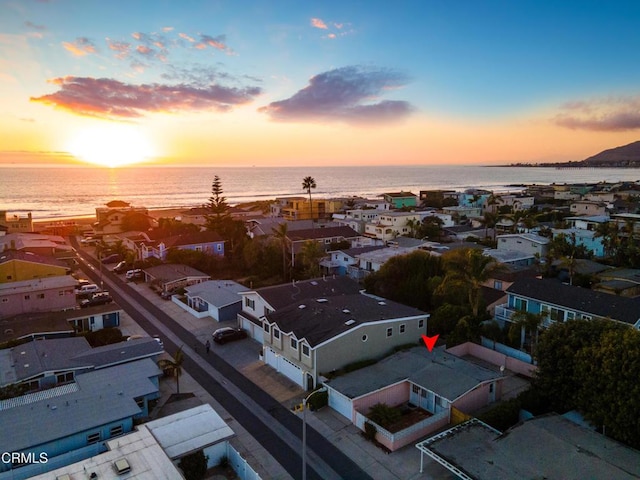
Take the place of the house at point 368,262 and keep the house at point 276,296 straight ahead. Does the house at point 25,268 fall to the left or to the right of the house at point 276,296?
right

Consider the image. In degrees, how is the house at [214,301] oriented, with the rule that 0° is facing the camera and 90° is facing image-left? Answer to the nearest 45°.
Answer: approximately 45°

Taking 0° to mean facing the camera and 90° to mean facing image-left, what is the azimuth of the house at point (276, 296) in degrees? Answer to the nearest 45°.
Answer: approximately 45°

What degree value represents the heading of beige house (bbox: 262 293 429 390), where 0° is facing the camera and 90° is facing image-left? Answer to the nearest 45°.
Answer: approximately 45°

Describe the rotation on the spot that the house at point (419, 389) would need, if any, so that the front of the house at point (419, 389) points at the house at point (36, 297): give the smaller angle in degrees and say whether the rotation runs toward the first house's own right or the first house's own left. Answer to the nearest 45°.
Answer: approximately 45° to the first house's own right

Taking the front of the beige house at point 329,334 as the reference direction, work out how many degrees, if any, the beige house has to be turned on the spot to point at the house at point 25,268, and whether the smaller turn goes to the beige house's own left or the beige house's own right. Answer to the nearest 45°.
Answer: approximately 90° to the beige house's own right

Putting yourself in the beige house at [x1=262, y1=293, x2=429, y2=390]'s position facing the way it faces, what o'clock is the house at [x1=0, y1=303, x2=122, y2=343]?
The house is roughly at 2 o'clock from the beige house.

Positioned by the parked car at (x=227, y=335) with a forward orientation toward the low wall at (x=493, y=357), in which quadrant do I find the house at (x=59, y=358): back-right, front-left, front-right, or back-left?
back-right

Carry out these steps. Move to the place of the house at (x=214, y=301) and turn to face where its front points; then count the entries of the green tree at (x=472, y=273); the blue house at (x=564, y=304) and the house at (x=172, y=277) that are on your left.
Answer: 2
